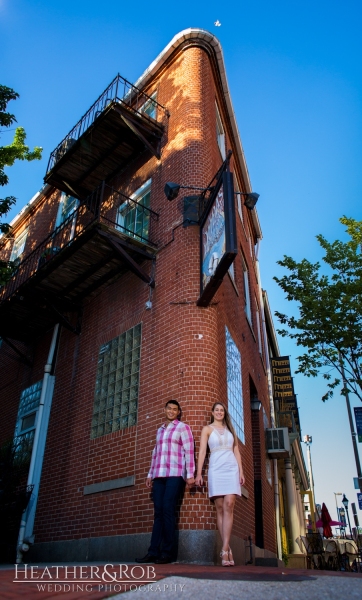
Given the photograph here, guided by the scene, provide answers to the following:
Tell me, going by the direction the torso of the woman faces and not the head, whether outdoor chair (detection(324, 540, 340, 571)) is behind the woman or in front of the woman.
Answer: behind

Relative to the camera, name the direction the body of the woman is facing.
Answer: toward the camera

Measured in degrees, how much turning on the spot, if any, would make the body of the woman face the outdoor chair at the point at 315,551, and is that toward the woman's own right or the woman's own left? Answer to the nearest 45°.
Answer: approximately 180°

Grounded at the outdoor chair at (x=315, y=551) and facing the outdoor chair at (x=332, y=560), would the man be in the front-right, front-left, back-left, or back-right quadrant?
back-right

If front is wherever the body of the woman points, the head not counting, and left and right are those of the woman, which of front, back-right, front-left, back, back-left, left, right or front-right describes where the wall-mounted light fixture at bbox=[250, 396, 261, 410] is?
back

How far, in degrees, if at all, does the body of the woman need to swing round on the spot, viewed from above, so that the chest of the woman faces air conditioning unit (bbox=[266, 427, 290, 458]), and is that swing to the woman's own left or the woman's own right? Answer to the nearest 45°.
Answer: approximately 180°

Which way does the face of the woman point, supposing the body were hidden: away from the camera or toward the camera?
toward the camera

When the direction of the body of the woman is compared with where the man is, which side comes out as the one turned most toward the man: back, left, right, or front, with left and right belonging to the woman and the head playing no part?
right
